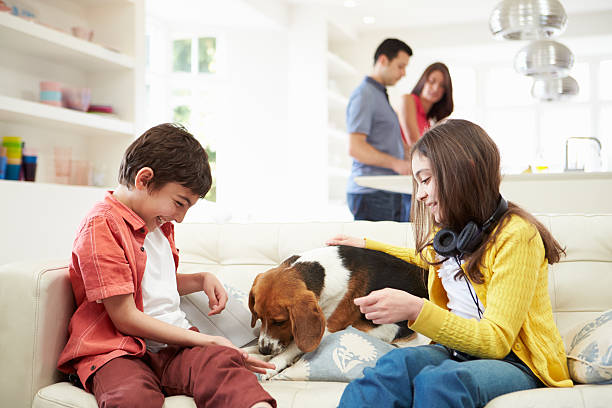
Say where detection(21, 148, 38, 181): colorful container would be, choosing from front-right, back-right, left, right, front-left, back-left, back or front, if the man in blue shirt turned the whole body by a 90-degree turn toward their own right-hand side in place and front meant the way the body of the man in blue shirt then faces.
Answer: right

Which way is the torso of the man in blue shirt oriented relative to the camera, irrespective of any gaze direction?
to the viewer's right

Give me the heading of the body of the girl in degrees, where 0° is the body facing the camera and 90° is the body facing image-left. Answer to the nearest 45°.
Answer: approximately 45°

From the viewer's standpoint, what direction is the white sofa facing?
toward the camera

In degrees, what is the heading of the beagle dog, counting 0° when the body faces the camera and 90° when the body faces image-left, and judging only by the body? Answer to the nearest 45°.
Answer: approximately 45°

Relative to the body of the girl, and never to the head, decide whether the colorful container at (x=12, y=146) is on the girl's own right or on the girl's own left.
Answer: on the girl's own right

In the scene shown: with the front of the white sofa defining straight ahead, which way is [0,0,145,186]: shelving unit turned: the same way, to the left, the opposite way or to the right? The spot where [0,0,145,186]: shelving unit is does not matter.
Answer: to the left

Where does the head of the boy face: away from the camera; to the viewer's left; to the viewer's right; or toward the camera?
to the viewer's right

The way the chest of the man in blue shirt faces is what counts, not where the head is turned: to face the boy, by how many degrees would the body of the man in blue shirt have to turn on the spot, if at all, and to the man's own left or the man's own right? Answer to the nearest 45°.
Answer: approximately 90° to the man's own right

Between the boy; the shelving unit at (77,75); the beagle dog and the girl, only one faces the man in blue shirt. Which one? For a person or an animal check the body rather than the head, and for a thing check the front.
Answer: the shelving unit

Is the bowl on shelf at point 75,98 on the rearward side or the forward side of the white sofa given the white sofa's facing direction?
on the rearward side

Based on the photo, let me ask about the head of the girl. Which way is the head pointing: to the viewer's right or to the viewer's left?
to the viewer's left

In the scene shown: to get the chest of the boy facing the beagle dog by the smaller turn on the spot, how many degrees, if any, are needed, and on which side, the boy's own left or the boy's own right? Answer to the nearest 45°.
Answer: approximately 45° to the boy's own left

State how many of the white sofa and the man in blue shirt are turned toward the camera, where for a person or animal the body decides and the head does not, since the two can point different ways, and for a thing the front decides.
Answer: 1

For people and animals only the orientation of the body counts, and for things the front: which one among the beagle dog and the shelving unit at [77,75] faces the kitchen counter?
the shelving unit

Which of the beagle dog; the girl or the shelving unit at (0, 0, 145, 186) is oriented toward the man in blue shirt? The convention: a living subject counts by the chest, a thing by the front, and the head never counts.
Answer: the shelving unit

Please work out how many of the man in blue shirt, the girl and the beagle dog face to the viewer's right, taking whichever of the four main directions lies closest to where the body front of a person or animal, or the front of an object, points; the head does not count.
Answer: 1

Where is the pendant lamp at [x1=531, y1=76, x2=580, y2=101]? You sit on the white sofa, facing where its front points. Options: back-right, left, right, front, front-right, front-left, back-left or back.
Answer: back-left

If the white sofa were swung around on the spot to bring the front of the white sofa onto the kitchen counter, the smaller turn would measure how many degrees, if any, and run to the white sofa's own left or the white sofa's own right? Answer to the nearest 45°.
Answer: approximately 135° to the white sofa's own left

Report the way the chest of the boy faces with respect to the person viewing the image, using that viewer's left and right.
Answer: facing the viewer and to the right of the viewer
